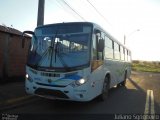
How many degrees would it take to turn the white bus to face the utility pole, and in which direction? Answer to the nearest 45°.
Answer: approximately 135° to its right

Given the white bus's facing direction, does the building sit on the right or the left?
on its right

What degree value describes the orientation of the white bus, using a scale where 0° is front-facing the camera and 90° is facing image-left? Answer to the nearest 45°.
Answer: approximately 45°
